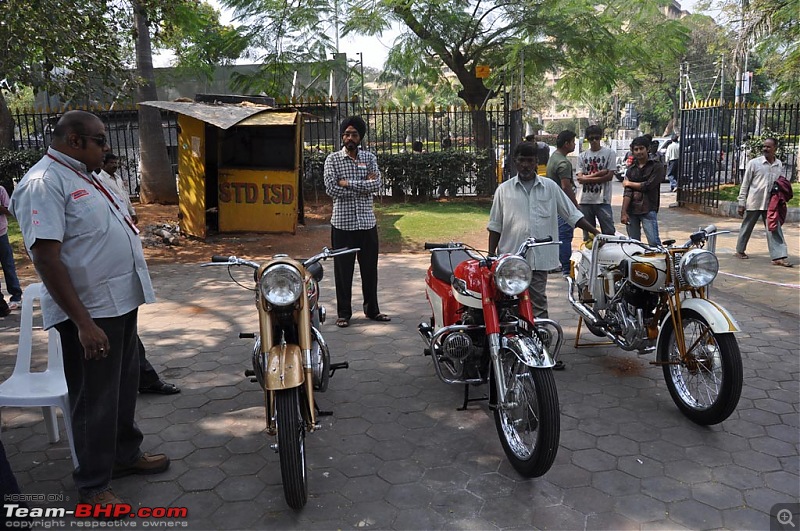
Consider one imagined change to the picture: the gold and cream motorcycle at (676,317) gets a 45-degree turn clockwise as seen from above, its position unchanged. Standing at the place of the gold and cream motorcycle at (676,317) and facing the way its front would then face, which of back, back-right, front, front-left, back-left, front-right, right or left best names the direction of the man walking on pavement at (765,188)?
back

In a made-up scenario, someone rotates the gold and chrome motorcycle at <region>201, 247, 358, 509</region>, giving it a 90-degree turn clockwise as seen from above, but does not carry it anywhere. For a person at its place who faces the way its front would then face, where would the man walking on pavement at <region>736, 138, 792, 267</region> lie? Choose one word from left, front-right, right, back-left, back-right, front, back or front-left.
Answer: back-right

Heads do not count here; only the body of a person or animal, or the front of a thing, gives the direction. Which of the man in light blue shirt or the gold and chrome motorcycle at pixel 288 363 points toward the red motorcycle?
the man in light blue shirt

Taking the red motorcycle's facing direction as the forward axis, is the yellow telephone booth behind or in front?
behind

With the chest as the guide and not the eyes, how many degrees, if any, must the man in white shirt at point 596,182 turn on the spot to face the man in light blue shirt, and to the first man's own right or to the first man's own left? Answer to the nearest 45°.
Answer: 0° — they already face them

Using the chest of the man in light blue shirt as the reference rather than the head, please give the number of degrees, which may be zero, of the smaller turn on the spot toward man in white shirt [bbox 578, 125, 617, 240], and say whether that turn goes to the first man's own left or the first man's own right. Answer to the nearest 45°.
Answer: approximately 180°

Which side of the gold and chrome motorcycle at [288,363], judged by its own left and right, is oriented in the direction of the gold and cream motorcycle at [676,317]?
left

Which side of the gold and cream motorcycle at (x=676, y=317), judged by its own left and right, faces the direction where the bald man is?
right

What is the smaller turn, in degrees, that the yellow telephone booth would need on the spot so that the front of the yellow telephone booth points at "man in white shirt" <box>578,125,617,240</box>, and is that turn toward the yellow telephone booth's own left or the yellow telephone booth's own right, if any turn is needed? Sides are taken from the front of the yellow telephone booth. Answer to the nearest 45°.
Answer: approximately 45° to the yellow telephone booth's own left

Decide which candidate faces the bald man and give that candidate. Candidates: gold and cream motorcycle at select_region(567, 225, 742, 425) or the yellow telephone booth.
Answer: the yellow telephone booth
